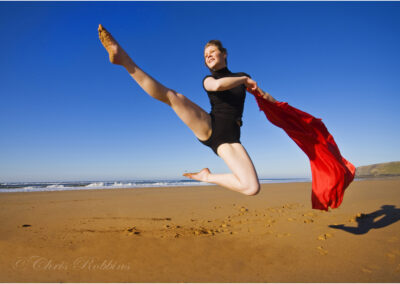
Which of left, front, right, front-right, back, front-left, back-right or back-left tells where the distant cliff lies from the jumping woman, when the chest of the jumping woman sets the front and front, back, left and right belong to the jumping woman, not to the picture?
back-left

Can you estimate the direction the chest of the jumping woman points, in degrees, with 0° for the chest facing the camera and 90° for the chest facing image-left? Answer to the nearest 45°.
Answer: approximately 0°
